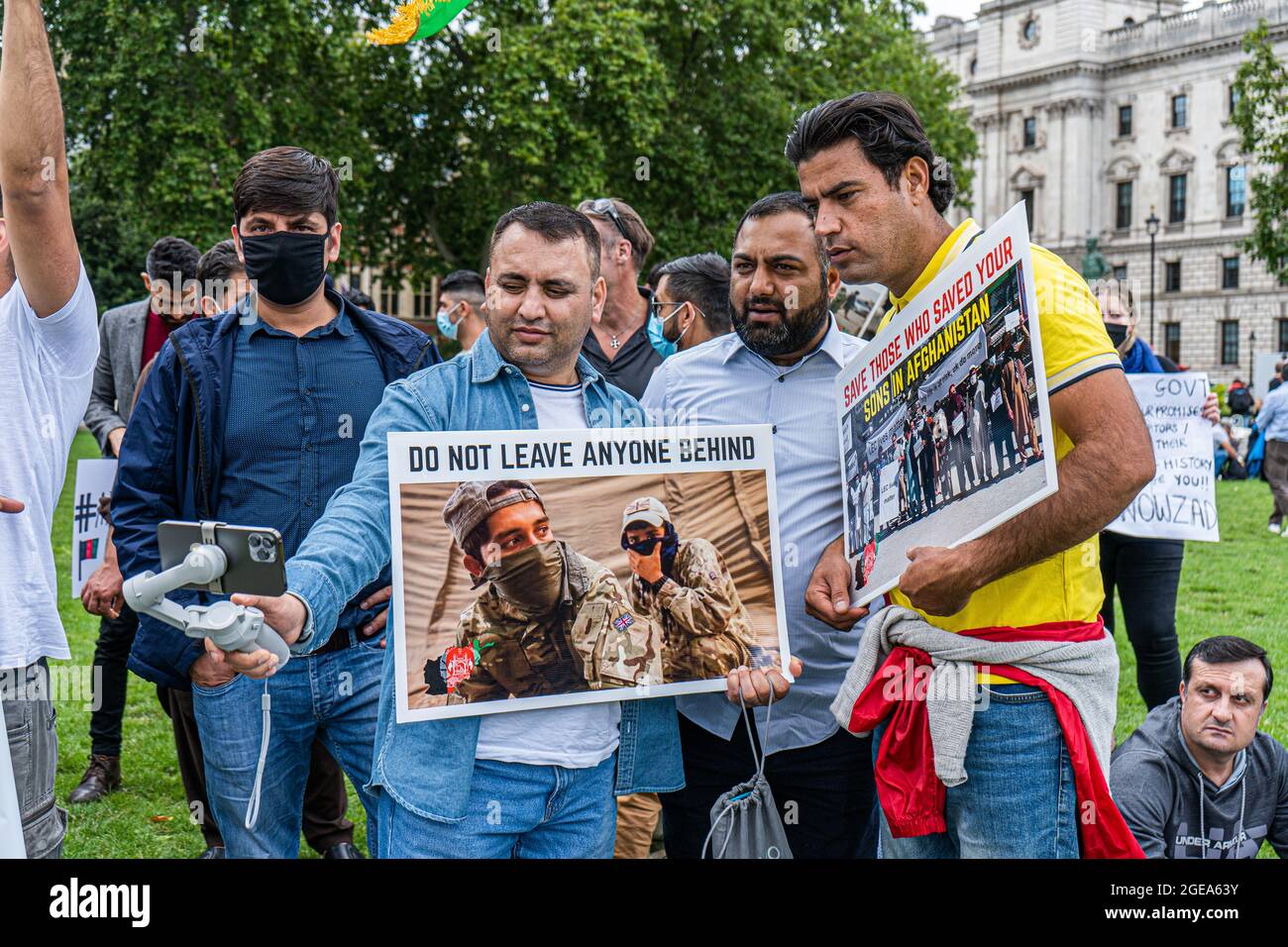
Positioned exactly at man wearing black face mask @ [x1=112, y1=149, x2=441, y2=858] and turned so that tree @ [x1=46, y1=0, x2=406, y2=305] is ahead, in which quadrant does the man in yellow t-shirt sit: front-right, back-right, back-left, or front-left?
back-right

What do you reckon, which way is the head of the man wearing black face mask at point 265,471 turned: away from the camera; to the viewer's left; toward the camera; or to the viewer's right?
toward the camera

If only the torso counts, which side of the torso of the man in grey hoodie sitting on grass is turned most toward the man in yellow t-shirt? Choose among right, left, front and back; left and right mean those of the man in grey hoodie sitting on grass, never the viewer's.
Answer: front

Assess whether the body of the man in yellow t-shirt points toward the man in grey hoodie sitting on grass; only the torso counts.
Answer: no

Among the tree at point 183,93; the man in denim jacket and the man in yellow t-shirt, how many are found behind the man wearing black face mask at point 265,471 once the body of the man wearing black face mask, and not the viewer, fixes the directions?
1

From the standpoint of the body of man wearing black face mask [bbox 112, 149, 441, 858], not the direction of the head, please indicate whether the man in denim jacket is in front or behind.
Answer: in front

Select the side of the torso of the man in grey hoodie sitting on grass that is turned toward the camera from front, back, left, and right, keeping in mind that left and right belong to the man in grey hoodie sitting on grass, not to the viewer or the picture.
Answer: front

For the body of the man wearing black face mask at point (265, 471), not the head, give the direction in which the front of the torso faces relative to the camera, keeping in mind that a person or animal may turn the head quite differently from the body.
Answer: toward the camera

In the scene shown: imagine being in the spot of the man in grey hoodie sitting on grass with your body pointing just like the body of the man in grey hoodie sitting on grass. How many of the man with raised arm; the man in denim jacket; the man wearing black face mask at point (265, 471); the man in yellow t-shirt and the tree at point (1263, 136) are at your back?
1

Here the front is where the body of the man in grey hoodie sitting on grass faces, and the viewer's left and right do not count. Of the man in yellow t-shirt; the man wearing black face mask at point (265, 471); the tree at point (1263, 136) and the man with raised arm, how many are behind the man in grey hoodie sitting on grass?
1

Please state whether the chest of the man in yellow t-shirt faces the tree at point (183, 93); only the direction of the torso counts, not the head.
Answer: no
